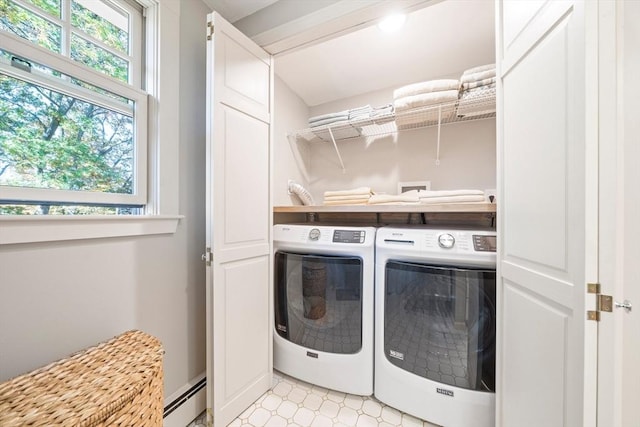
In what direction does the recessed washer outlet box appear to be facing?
toward the camera

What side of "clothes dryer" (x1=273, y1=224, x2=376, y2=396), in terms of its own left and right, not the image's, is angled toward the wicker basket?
front

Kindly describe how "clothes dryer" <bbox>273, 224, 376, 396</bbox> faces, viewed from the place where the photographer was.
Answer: facing the viewer and to the left of the viewer

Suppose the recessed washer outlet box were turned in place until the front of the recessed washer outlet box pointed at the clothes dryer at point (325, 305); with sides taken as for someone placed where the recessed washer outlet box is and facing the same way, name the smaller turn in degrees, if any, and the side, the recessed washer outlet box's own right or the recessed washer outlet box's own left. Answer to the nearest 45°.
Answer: approximately 45° to the recessed washer outlet box's own right

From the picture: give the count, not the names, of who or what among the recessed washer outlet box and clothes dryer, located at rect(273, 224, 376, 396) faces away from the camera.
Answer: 0
